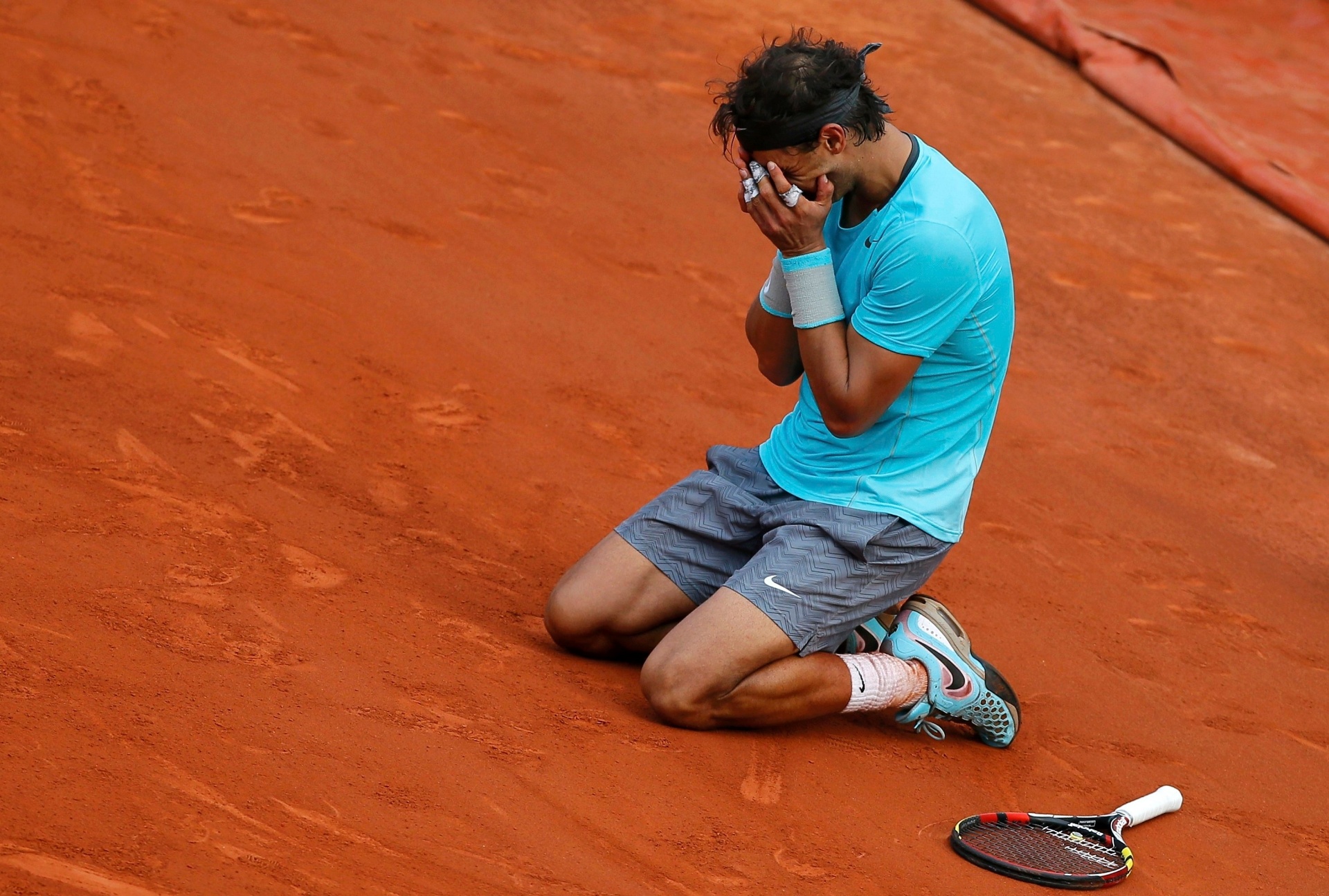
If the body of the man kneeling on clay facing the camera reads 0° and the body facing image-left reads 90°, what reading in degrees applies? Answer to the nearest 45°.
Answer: approximately 45°

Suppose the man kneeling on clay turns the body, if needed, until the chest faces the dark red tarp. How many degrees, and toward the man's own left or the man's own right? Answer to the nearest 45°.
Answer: approximately 135° to the man's own right

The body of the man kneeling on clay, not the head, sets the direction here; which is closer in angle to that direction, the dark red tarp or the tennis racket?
the tennis racket

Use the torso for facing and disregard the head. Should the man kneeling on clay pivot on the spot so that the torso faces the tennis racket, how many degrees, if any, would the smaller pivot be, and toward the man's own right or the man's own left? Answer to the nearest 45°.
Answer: approximately 90° to the man's own left
